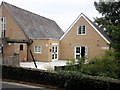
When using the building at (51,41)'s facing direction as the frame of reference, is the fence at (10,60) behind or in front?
in front

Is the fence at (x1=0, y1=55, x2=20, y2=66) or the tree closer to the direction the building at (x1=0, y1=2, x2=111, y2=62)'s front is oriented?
the fence

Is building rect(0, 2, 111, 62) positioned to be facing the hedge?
yes

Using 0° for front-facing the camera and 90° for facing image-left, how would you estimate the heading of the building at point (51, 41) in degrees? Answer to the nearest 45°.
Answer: approximately 0°

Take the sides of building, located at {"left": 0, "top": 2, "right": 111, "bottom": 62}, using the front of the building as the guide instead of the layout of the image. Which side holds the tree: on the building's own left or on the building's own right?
on the building's own left

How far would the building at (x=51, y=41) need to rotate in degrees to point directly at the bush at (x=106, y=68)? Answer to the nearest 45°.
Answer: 0° — it already faces it

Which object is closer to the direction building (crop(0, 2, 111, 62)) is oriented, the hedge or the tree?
the hedge
